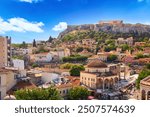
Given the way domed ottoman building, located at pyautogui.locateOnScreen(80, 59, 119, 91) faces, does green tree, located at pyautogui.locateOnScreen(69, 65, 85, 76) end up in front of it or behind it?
behind

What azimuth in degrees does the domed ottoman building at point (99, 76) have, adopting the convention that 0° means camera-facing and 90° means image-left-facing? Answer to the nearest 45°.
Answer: approximately 315°

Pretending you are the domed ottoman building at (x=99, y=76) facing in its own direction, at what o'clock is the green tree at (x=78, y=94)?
The green tree is roughly at 2 o'clock from the domed ottoman building.

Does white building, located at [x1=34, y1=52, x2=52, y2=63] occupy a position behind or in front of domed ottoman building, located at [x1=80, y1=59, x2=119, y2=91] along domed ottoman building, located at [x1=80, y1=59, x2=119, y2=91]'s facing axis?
behind
